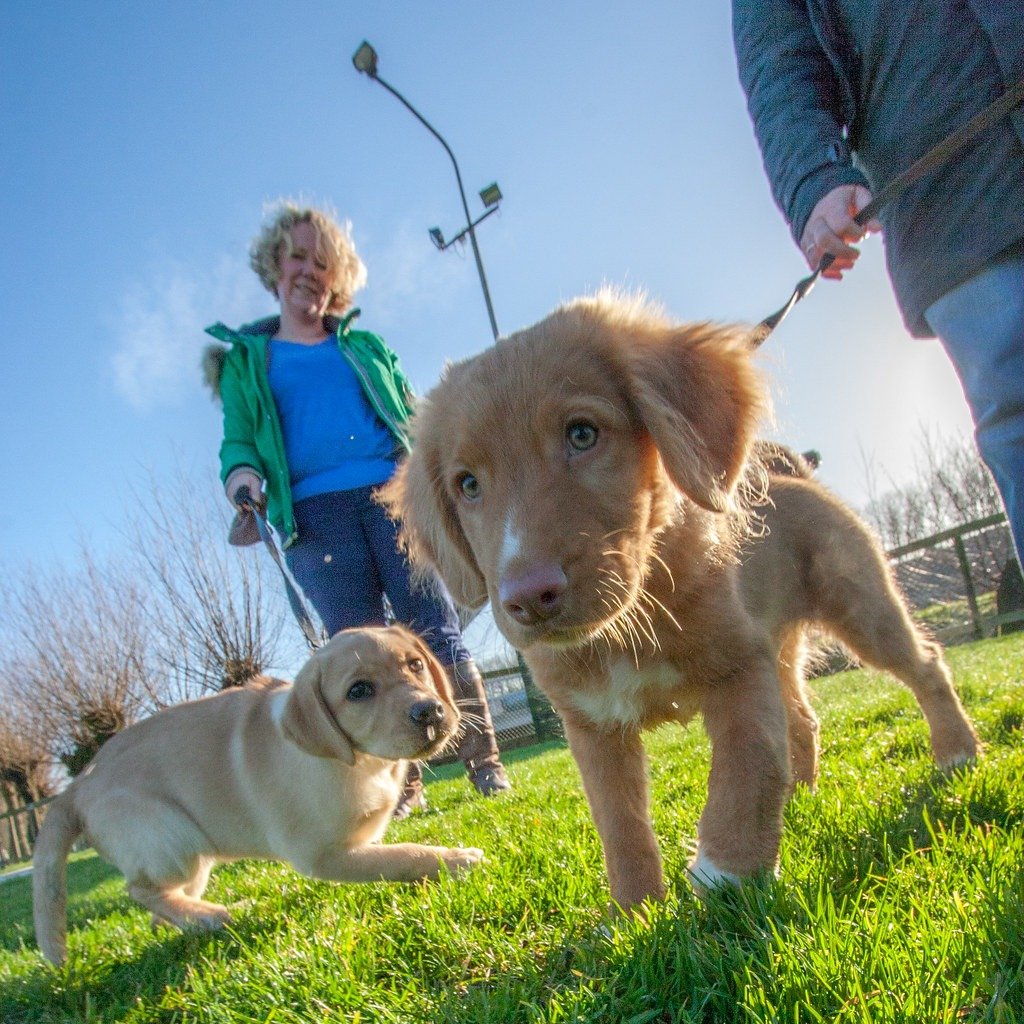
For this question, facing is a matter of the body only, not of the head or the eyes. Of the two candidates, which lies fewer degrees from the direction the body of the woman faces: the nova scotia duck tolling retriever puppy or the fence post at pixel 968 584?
the nova scotia duck tolling retriever puppy

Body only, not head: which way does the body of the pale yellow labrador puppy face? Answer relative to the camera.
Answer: to the viewer's right

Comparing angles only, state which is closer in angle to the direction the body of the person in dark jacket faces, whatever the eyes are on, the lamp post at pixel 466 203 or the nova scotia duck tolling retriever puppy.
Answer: the nova scotia duck tolling retriever puppy

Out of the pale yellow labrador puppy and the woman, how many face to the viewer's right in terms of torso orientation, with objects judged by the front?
1

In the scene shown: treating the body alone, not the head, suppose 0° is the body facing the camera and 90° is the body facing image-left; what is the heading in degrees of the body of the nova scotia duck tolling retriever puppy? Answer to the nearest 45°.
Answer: approximately 45°

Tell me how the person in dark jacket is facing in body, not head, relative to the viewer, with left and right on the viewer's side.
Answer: facing the viewer and to the left of the viewer

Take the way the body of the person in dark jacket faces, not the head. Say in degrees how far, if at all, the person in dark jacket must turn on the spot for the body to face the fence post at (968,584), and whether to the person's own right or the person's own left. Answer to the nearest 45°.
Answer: approximately 135° to the person's own right

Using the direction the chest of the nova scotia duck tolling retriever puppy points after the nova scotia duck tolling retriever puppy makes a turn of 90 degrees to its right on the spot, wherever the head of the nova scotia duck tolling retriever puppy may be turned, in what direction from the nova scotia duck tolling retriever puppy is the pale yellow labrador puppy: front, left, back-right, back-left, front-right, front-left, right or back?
front

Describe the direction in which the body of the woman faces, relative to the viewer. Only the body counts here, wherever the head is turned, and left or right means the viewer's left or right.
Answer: facing the viewer

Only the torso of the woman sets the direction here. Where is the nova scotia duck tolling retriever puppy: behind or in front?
in front

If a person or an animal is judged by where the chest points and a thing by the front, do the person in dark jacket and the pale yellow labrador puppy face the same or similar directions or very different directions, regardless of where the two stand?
very different directions
